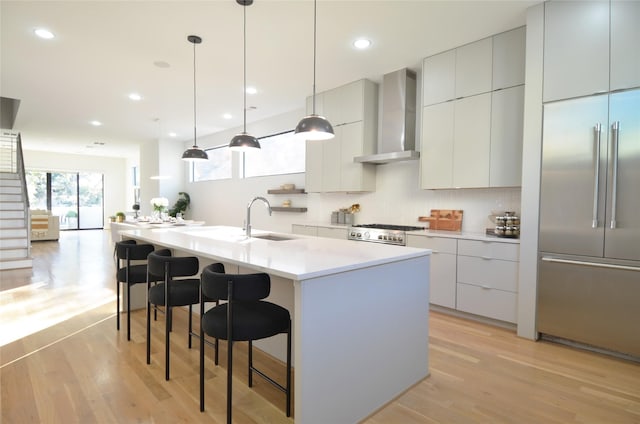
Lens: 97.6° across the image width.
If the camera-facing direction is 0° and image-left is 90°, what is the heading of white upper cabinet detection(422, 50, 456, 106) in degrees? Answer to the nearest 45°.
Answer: approximately 45°

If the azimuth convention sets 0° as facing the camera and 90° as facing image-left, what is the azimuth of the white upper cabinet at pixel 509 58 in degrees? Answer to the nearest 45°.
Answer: approximately 45°
